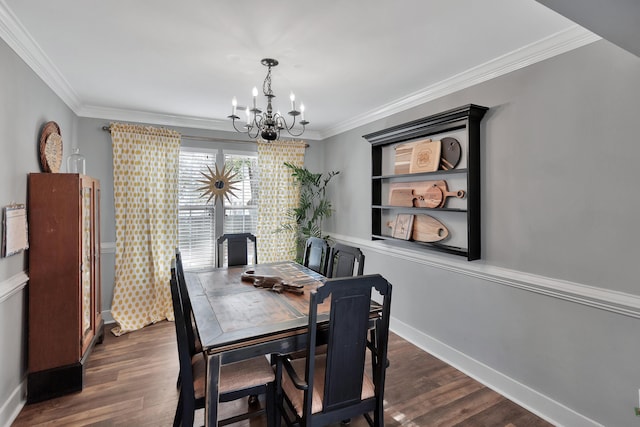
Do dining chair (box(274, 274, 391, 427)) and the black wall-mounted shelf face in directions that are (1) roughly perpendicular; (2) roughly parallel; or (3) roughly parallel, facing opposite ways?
roughly perpendicular

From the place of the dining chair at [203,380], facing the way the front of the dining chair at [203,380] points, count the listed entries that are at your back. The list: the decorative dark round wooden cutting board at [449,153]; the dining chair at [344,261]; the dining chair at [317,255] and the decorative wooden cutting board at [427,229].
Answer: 0

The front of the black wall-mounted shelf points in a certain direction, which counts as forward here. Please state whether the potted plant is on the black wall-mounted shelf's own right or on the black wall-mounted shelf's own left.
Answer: on the black wall-mounted shelf's own right

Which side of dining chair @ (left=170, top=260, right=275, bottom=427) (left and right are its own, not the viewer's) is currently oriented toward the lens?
right

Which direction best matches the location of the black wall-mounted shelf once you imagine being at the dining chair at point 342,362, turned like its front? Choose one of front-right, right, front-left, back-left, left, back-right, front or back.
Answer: right

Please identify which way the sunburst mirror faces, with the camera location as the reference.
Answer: facing the viewer

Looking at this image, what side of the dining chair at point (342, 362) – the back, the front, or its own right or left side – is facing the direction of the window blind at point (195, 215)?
front

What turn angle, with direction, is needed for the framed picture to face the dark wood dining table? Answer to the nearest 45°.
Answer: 0° — it already faces it

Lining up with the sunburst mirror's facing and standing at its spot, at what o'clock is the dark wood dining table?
The dark wood dining table is roughly at 12 o'clock from the sunburst mirror.

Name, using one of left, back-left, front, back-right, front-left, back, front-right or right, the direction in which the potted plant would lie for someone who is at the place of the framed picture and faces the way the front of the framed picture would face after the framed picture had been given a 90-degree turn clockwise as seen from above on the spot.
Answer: back-left

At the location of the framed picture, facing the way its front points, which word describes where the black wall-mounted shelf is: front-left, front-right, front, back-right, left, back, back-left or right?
front

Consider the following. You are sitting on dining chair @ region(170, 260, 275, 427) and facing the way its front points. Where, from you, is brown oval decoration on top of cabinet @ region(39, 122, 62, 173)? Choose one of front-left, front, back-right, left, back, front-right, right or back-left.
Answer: back-left

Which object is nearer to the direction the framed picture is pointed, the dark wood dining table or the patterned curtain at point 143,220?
the dark wood dining table

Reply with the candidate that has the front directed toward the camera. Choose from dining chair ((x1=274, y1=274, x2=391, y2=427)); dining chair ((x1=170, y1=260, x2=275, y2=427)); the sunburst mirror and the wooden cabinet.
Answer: the sunburst mirror

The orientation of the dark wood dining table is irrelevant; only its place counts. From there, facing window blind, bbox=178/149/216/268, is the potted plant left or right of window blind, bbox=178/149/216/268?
right

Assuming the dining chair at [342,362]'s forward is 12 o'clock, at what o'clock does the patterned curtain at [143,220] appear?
The patterned curtain is roughly at 12 o'clock from the dining chair.

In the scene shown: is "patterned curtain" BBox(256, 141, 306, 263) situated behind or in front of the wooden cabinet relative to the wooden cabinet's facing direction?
in front

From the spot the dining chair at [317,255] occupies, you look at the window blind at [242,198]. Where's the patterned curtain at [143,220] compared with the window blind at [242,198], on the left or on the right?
left

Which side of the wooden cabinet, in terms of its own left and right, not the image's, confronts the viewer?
right

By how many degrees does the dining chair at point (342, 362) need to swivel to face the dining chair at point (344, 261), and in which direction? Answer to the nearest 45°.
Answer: approximately 45° to its right
